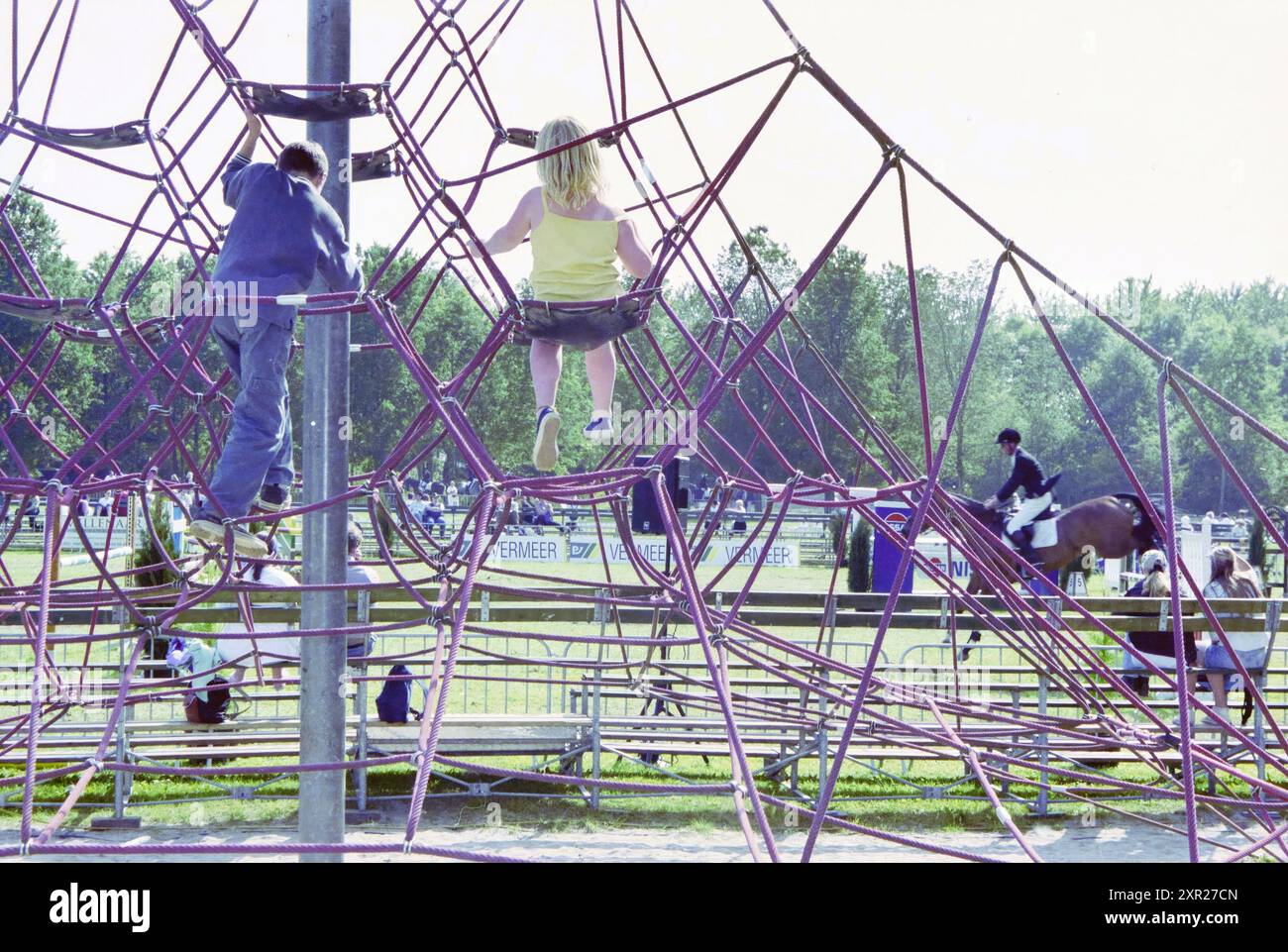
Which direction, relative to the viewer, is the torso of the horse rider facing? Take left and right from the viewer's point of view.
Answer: facing to the left of the viewer

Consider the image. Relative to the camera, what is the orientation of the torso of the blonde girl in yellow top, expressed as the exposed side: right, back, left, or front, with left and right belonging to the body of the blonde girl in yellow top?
back

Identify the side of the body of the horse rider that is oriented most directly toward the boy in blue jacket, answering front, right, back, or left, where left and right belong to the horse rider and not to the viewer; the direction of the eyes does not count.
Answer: left

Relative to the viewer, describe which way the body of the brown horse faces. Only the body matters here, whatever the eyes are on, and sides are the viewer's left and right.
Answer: facing to the left of the viewer

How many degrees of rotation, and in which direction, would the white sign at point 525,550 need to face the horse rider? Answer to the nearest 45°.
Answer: approximately 45° to its left

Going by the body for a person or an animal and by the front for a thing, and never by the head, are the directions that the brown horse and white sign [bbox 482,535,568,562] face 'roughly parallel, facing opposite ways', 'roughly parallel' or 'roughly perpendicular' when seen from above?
roughly perpendicular

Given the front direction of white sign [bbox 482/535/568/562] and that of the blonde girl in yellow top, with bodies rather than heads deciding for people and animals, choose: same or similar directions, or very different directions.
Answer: very different directions

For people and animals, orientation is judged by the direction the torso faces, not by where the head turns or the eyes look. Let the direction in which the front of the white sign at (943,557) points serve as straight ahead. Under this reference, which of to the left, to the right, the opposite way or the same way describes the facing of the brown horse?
to the right

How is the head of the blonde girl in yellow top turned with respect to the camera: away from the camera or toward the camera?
away from the camera
